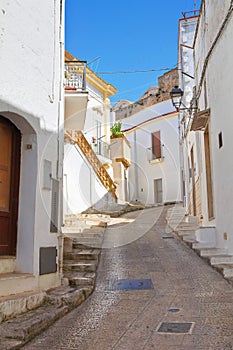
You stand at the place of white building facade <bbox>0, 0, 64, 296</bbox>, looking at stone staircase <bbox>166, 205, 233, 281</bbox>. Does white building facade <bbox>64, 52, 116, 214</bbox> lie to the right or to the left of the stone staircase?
left

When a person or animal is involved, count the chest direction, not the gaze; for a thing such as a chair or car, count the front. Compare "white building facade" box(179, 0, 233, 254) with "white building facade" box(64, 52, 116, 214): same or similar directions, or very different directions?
very different directions

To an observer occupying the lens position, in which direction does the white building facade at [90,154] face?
facing the viewer and to the right of the viewer

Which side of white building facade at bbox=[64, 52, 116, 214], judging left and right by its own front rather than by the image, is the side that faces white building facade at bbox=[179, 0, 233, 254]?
front

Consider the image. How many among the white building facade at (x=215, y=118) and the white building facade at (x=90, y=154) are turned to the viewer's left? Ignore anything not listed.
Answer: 1

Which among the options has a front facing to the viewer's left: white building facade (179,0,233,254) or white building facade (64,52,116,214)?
white building facade (179,0,233,254)

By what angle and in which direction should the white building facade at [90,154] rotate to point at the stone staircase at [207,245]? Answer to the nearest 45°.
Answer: approximately 45° to its right

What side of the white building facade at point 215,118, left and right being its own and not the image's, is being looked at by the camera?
left

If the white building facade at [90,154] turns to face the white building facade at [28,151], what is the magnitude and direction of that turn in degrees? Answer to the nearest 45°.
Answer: approximately 45° to its right

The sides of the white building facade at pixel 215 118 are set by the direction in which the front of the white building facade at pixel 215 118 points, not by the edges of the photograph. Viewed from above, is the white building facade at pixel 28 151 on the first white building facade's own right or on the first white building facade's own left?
on the first white building facade's own left
